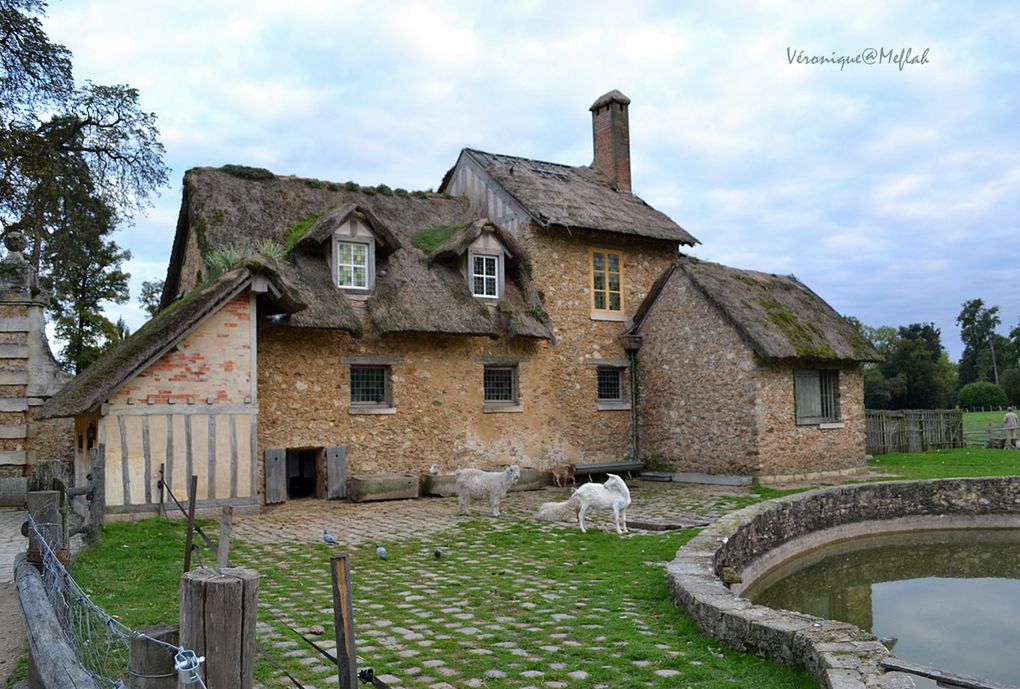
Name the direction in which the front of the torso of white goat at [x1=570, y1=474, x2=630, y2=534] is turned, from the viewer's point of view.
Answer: to the viewer's right

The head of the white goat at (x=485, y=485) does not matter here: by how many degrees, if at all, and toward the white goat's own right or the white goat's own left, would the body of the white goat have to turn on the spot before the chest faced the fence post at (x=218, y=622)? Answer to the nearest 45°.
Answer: approximately 90° to the white goat's own right

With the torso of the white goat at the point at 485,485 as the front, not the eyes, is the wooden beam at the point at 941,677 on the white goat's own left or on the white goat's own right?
on the white goat's own right

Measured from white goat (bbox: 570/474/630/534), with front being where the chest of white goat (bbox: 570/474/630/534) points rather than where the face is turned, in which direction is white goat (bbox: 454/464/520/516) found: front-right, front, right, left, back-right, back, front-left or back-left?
back-left

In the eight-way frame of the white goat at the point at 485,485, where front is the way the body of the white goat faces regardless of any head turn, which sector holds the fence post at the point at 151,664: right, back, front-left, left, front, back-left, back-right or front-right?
right

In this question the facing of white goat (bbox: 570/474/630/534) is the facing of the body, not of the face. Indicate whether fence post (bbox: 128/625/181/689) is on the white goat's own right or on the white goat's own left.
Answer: on the white goat's own right

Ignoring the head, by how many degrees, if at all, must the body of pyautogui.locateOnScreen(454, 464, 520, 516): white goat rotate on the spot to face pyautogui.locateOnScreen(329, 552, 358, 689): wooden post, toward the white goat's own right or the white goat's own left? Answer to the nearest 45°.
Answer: approximately 90° to the white goat's own right

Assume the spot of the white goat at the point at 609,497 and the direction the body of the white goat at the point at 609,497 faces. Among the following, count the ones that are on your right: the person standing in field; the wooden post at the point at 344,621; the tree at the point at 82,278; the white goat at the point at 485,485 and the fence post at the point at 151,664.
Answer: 2

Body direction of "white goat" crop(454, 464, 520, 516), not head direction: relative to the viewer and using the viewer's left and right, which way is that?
facing to the right of the viewer

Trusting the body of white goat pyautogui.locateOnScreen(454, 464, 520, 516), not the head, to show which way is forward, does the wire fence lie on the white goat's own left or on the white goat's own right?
on the white goat's own right

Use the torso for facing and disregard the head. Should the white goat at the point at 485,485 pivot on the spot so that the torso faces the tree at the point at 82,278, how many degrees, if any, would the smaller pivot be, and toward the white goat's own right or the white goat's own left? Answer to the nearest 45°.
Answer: approximately 135° to the white goat's own left

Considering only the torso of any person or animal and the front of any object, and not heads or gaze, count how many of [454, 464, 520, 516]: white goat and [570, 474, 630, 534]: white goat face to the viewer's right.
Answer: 2

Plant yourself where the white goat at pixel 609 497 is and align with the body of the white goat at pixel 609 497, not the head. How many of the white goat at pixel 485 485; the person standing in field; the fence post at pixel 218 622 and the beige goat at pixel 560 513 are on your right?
1
